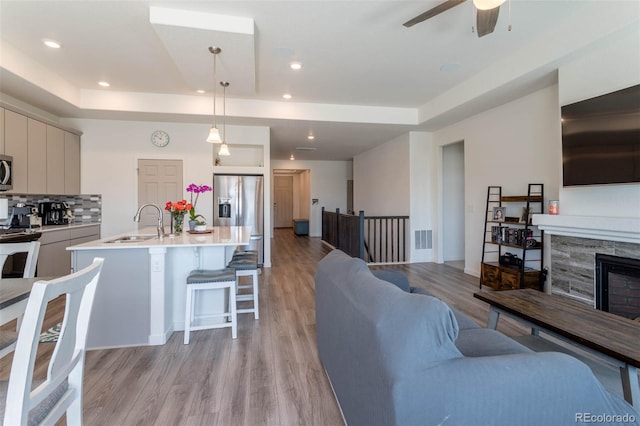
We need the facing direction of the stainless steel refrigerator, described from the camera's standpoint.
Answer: facing the viewer

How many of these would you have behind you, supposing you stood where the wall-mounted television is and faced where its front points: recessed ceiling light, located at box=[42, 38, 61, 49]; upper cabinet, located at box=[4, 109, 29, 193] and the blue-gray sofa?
0

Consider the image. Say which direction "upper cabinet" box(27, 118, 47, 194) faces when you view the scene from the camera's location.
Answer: facing the viewer and to the right of the viewer

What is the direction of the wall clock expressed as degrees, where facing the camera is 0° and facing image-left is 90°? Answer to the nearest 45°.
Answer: approximately 0°

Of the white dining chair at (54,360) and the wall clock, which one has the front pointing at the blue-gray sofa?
the wall clock

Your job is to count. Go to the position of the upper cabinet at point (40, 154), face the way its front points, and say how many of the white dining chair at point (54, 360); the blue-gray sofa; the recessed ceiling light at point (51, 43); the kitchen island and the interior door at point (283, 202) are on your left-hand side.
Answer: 1

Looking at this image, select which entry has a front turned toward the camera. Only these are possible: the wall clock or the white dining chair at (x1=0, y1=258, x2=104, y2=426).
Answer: the wall clock

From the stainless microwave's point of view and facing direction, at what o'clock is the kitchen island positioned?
The kitchen island is roughly at 1 o'clock from the stainless microwave.

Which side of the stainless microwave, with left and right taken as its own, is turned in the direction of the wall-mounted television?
front

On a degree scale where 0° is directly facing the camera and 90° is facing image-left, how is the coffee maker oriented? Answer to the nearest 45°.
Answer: approximately 315°

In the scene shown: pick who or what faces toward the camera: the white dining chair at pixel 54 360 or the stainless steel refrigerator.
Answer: the stainless steel refrigerator

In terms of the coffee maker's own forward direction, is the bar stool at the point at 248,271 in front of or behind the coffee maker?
in front

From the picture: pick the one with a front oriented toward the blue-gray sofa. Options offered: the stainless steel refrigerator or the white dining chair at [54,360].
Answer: the stainless steel refrigerator

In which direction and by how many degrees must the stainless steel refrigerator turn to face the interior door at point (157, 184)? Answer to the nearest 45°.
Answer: approximately 90° to its right

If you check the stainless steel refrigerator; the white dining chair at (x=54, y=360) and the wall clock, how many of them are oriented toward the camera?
2

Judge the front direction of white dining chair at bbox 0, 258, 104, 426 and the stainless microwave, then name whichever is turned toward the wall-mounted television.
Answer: the stainless microwave

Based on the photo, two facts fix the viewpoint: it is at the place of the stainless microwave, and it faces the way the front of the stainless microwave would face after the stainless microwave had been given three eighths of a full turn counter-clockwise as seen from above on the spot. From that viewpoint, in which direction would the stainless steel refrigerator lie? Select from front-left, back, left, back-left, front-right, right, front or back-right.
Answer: right

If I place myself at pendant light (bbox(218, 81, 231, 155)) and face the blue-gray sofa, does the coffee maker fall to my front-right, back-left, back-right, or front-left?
back-right

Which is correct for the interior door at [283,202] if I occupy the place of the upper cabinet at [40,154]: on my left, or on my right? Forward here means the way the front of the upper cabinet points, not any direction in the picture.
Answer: on my left

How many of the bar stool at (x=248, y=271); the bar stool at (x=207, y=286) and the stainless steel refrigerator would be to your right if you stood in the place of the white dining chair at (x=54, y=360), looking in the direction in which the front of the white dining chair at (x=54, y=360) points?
3

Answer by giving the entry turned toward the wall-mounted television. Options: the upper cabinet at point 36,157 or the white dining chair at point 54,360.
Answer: the upper cabinet

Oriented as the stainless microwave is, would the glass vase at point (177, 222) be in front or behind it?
in front
